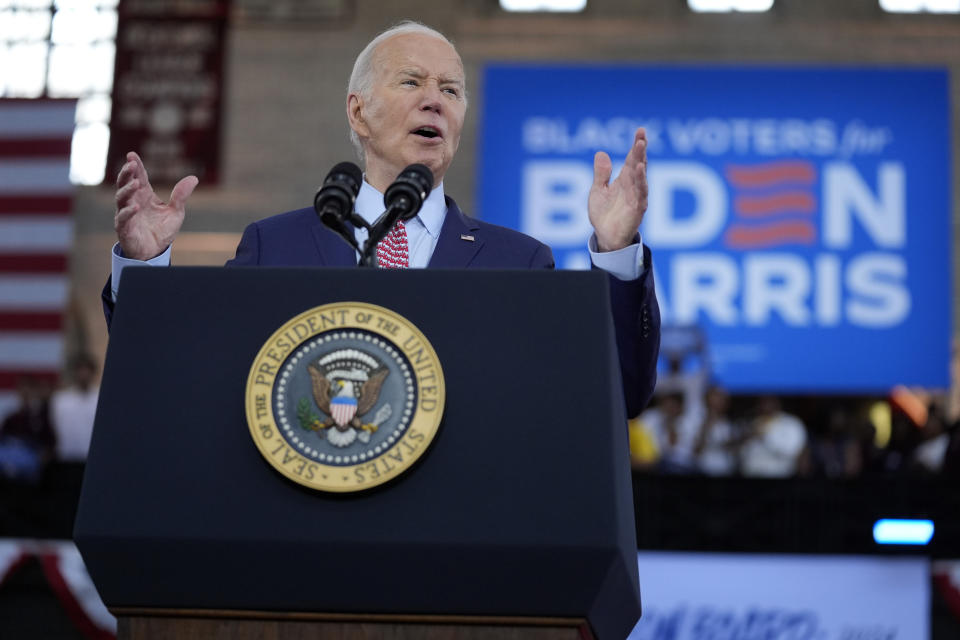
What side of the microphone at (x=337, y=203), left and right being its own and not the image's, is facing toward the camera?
back

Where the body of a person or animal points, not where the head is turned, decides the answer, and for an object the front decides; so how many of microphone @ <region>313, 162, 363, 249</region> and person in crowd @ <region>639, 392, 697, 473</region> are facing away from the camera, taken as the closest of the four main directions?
1

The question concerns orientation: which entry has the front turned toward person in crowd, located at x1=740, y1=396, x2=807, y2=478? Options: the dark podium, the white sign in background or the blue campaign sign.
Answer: the blue campaign sign

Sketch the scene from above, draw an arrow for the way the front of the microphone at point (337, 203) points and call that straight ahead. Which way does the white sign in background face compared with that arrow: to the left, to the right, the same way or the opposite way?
the opposite way

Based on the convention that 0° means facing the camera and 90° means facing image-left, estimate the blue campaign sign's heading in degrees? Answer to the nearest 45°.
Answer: approximately 0°

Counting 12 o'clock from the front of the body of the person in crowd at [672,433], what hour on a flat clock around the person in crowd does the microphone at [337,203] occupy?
The microphone is roughly at 12 o'clock from the person in crowd.

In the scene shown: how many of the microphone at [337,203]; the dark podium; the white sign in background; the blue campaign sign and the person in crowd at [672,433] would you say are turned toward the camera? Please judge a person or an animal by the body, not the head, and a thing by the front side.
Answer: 4

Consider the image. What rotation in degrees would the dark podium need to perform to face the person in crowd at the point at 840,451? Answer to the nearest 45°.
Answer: approximately 135° to its left
